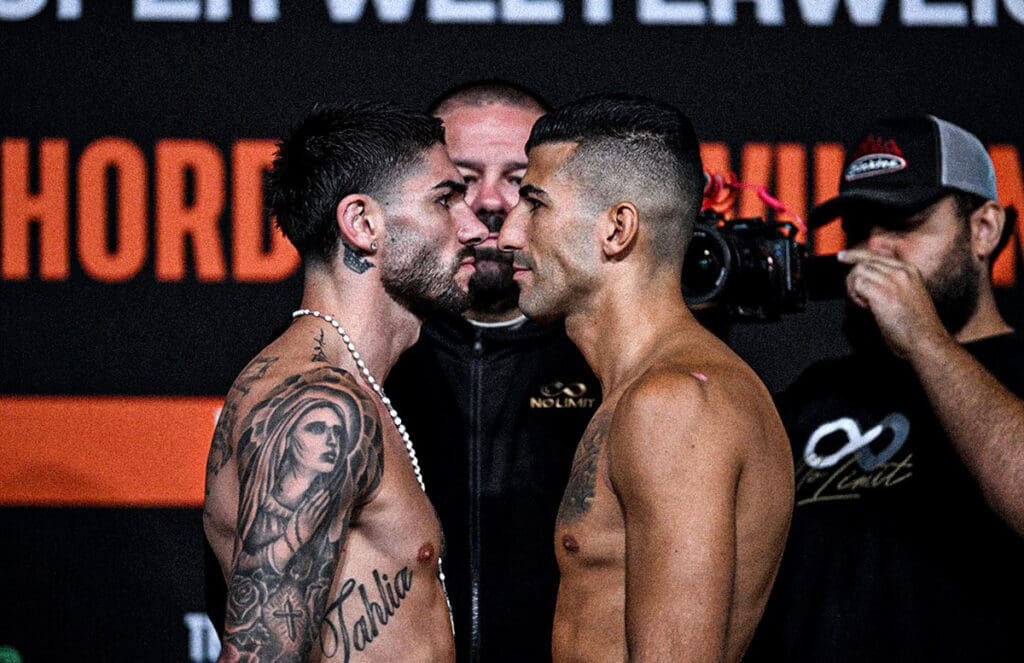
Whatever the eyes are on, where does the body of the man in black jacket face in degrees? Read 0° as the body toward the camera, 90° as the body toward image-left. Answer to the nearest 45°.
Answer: approximately 0°

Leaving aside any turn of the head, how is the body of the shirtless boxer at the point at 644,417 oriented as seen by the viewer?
to the viewer's left

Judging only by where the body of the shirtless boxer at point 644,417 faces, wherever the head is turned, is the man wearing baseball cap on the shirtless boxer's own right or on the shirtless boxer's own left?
on the shirtless boxer's own right

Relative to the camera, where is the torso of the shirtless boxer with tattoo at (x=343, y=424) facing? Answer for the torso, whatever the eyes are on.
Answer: to the viewer's right

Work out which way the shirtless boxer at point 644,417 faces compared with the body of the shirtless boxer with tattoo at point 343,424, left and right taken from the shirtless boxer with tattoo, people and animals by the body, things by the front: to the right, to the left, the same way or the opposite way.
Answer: the opposite way

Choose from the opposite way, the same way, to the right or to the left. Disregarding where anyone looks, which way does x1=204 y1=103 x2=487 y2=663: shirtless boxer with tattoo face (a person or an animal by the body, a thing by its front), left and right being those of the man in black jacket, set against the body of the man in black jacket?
to the left

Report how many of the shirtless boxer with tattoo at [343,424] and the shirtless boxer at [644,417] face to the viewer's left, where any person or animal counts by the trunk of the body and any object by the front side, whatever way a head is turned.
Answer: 1
